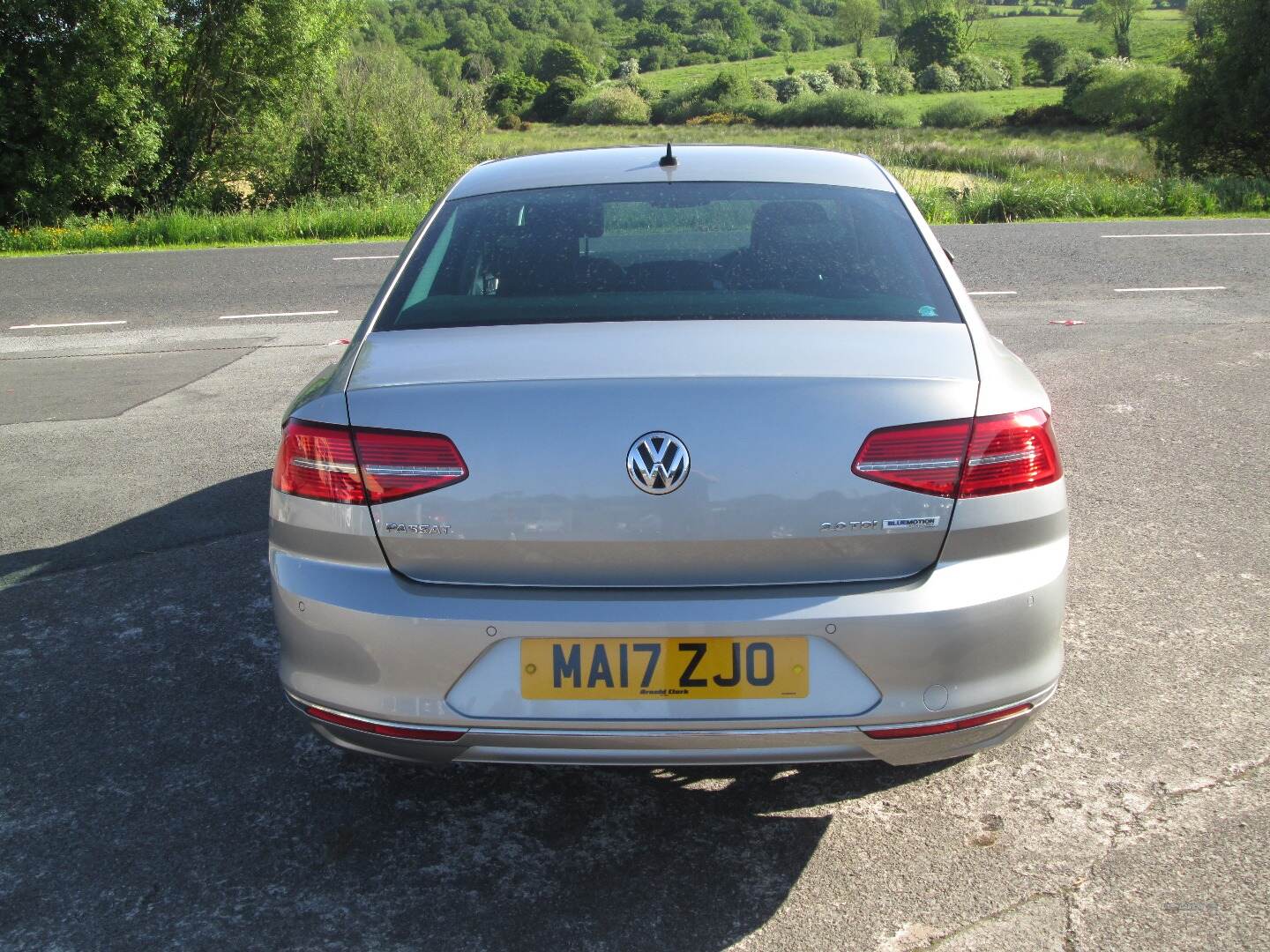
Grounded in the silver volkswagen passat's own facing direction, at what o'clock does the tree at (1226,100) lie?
The tree is roughly at 1 o'clock from the silver volkswagen passat.

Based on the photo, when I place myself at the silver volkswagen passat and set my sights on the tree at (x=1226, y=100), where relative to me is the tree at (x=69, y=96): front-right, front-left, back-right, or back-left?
front-left

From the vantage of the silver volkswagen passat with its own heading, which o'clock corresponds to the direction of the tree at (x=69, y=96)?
The tree is roughly at 11 o'clock from the silver volkswagen passat.

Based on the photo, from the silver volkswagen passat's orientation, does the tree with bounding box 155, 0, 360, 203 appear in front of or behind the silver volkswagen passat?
in front

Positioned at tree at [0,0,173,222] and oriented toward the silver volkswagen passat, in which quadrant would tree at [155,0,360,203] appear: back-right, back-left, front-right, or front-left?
back-left

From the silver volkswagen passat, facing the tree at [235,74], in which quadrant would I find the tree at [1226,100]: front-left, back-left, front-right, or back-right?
front-right

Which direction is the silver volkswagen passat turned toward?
away from the camera
